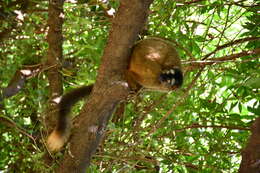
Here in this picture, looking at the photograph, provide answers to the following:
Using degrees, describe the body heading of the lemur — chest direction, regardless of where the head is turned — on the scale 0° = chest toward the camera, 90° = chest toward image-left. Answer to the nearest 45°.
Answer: approximately 270°

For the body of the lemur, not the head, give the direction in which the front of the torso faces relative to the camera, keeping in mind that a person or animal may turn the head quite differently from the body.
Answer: to the viewer's right
